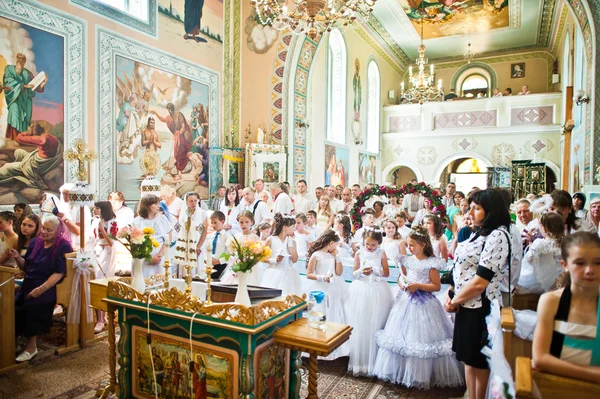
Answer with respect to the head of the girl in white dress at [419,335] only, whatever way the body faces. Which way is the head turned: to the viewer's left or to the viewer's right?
to the viewer's left

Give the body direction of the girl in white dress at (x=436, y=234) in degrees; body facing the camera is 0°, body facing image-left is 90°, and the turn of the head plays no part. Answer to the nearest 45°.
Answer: approximately 45°

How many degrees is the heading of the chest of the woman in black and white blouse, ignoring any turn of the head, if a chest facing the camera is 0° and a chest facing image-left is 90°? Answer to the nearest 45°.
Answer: approximately 90°

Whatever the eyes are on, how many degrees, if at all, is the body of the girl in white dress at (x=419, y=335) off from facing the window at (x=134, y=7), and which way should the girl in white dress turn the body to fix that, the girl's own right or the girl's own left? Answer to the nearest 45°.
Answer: approximately 90° to the girl's own right

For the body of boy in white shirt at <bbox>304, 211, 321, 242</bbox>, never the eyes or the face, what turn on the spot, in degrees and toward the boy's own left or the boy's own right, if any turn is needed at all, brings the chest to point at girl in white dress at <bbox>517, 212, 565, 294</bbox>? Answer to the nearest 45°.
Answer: approximately 90° to the boy's own left

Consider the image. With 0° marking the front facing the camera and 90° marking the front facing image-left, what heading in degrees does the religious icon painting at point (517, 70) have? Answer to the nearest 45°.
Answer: approximately 0°

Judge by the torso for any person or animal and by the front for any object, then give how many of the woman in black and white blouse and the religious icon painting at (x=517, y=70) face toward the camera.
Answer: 1

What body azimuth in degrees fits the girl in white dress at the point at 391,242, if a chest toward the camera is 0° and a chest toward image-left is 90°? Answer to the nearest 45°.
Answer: approximately 45°

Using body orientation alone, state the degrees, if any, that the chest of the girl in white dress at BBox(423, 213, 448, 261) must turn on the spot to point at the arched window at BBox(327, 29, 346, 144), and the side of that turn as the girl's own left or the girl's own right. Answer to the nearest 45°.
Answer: approximately 135° to the girl's own right

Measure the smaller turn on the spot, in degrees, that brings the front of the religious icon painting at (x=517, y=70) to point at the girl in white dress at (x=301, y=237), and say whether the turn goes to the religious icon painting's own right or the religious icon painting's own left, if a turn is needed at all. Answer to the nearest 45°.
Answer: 0° — it already faces them
